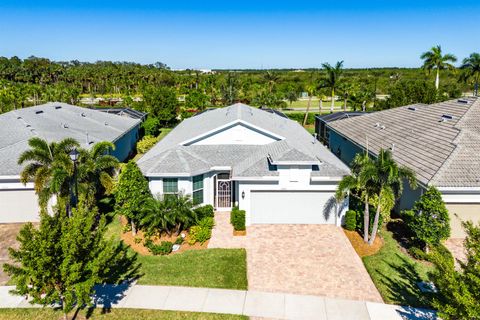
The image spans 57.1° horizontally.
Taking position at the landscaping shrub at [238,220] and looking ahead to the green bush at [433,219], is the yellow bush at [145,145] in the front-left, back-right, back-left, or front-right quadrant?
back-left

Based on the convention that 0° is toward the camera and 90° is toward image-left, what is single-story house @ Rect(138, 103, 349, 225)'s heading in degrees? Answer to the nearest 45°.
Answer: approximately 0°

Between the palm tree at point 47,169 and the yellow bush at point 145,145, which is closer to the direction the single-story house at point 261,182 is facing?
the palm tree

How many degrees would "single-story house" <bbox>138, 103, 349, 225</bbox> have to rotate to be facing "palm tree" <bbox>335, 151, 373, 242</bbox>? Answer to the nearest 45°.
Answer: approximately 45° to its left

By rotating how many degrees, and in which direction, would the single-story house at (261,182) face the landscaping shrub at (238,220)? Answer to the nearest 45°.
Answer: approximately 45° to its right

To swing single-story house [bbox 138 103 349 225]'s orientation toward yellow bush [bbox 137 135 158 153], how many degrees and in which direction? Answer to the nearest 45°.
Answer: approximately 135° to its right

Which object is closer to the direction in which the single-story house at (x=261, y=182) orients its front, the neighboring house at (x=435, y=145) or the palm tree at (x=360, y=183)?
the palm tree

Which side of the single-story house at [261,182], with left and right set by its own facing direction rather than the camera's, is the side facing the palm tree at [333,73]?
back

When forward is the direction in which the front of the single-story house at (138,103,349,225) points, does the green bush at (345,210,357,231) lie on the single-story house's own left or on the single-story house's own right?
on the single-story house's own left
